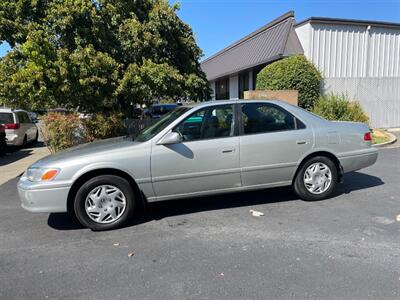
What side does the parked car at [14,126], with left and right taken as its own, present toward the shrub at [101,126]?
right

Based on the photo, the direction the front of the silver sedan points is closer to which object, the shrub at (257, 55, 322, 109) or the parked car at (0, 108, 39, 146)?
the parked car

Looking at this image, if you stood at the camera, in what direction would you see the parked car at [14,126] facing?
facing away from the viewer and to the right of the viewer

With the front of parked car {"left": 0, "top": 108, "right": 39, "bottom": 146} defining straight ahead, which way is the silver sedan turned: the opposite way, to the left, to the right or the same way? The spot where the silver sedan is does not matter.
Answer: to the left

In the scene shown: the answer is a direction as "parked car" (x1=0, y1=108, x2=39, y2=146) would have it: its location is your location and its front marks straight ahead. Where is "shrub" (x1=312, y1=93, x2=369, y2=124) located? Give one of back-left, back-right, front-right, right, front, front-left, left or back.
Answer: right

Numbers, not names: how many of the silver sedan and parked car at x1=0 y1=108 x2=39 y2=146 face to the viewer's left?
1

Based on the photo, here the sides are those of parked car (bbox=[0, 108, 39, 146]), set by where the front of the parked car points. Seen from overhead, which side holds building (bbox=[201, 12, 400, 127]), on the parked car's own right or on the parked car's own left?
on the parked car's own right

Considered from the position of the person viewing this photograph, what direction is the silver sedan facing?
facing to the left of the viewer
